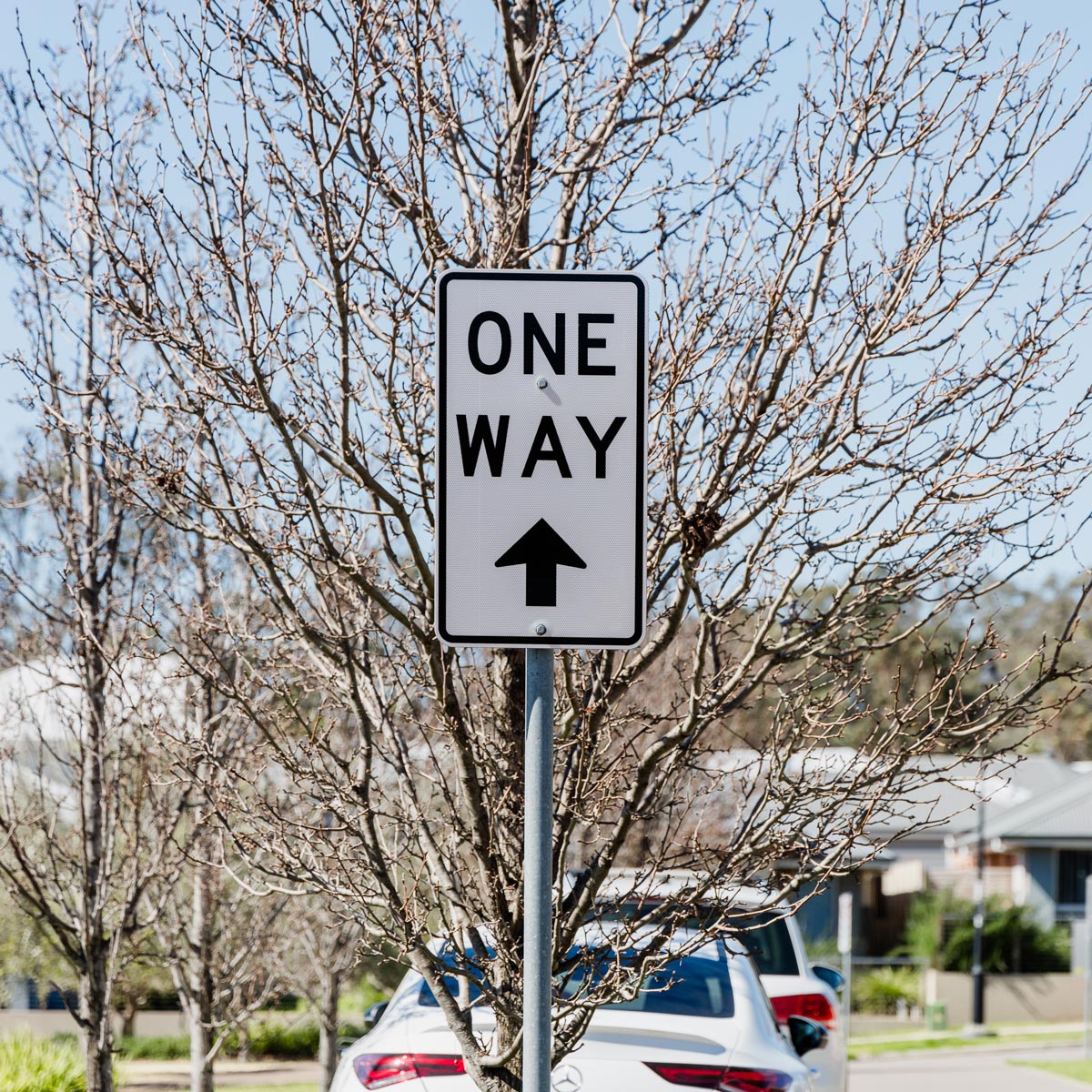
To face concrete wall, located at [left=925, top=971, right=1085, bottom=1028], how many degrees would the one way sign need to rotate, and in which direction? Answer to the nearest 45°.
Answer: approximately 180°

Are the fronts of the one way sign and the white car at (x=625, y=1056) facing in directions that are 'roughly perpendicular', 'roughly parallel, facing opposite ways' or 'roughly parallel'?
roughly parallel, facing opposite ways

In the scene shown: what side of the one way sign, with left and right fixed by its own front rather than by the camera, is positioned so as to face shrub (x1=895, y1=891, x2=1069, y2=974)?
back

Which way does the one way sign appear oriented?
toward the camera

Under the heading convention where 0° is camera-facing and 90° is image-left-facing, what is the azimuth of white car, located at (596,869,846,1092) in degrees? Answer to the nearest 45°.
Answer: approximately 180°

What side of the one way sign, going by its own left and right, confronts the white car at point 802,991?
back

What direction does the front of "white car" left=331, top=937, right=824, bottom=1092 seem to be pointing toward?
away from the camera

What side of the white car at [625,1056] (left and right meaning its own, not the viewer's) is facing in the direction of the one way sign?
back

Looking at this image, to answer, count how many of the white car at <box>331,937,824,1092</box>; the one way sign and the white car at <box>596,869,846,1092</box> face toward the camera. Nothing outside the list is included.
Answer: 1

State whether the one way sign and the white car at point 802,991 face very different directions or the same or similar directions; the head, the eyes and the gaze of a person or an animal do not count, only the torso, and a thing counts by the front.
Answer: very different directions

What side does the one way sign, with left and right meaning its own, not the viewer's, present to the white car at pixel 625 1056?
back

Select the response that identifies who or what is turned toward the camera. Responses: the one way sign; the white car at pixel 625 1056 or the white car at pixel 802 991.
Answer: the one way sign
